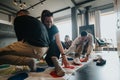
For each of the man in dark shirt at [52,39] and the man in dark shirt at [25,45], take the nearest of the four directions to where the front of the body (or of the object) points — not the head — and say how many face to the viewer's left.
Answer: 1

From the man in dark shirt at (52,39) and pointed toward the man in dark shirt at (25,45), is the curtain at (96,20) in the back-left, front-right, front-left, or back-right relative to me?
back-right
